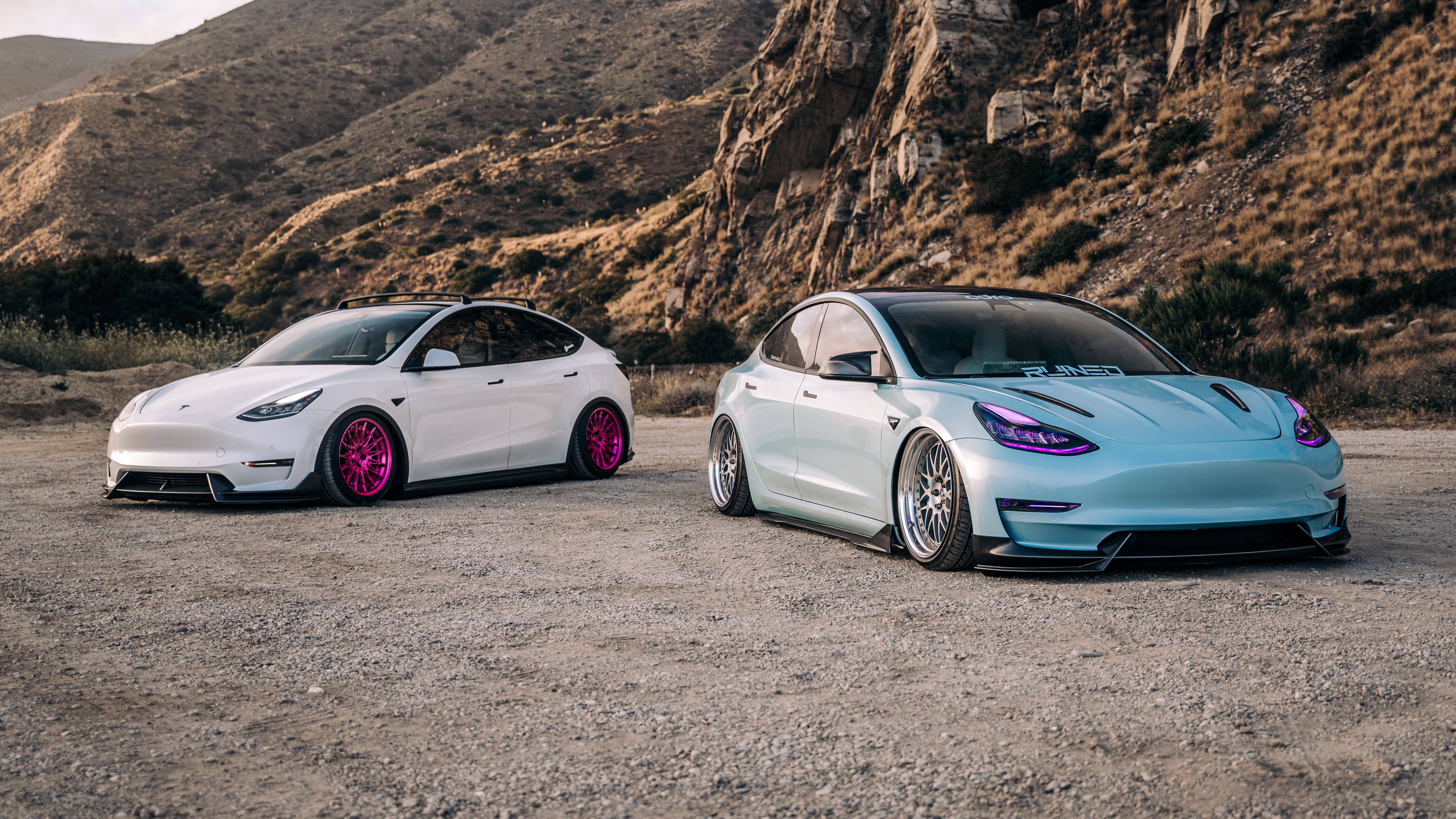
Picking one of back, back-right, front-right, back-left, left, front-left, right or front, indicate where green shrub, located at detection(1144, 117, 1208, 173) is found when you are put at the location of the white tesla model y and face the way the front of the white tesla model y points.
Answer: back

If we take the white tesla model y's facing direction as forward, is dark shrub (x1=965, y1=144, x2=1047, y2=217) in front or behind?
behind

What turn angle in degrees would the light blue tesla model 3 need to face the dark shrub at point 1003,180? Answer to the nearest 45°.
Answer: approximately 135° to its left

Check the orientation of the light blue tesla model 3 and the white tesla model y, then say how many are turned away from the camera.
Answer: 0

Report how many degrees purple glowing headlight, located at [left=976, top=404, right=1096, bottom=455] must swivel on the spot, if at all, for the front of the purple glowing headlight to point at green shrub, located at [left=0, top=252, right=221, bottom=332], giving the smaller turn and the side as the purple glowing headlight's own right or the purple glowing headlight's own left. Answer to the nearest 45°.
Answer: approximately 180°

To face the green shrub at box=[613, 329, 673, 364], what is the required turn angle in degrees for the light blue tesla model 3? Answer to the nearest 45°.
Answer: approximately 135° to its left

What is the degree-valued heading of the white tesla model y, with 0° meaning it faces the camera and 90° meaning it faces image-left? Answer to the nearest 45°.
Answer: approximately 45°

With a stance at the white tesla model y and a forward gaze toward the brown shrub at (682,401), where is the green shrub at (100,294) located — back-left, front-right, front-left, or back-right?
front-left

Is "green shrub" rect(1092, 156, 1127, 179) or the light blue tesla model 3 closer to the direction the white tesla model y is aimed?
the light blue tesla model 3

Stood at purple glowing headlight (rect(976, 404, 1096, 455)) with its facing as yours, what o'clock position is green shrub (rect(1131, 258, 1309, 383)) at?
The green shrub is roughly at 8 o'clock from the purple glowing headlight.

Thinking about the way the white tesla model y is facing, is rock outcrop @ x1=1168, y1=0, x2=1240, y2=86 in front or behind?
behind

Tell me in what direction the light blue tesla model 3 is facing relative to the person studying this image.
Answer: facing the viewer and to the right of the viewer

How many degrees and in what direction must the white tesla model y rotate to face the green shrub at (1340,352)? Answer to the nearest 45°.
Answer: approximately 180°

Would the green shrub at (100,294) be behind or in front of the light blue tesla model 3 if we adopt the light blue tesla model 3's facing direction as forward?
behind

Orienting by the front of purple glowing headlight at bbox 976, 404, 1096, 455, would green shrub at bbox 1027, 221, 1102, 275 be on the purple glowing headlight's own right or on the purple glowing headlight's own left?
on the purple glowing headlight's own left
